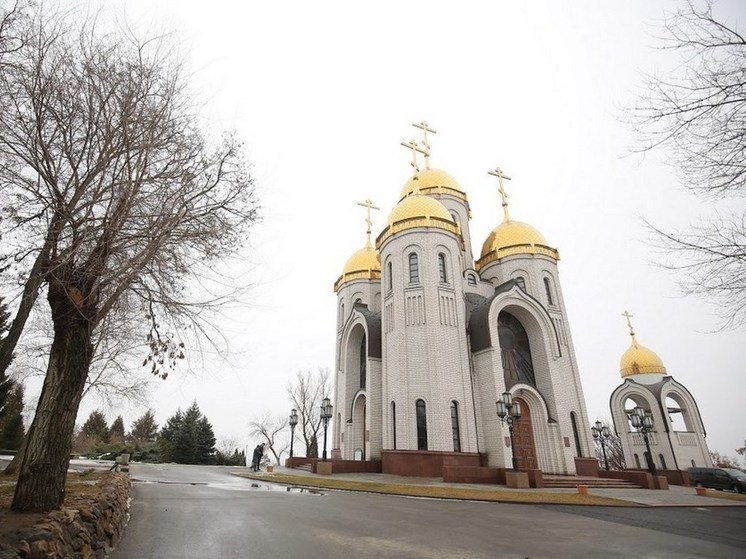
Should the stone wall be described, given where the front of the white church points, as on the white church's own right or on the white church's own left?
on the white church's own right

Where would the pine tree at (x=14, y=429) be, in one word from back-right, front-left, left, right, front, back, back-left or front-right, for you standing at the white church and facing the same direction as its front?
back-right

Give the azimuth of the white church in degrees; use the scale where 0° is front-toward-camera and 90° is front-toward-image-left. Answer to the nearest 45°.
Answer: approximately 315°

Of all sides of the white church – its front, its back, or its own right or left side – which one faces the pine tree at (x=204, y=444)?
back

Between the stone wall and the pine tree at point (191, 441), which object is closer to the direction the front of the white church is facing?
the stone wall

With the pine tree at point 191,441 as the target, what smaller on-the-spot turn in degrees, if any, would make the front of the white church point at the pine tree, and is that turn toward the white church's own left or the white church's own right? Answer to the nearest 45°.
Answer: approximately 180°

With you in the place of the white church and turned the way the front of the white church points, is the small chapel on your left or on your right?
on your left

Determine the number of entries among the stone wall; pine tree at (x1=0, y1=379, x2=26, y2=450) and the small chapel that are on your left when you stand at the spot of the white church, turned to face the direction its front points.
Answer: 1
